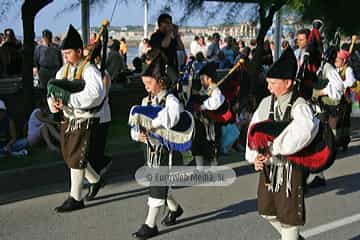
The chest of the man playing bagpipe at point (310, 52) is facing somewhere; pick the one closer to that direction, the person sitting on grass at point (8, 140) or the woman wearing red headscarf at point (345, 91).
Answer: the person sitting on grass

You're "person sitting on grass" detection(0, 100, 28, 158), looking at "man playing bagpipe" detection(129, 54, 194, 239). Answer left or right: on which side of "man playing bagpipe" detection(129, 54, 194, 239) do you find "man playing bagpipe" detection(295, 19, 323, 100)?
left

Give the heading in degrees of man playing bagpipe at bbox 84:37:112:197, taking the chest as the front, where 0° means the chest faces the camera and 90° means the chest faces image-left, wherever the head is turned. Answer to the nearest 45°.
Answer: approximately 45°

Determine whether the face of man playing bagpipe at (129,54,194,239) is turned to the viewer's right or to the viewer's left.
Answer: to the viewer's left

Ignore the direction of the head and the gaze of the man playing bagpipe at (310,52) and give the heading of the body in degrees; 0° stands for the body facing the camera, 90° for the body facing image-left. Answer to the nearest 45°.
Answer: approximately 45°

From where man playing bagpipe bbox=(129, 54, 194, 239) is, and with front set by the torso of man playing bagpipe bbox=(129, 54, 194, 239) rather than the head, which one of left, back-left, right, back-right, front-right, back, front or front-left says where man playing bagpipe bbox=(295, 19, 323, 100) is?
back

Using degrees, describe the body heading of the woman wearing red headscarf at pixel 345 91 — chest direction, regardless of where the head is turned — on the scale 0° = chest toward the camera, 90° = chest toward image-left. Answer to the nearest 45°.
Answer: approximately 45°

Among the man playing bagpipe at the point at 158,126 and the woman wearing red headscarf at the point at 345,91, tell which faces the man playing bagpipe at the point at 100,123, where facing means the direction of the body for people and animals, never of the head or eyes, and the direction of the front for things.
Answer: the woman wearing red headscarf at the point at 345,91

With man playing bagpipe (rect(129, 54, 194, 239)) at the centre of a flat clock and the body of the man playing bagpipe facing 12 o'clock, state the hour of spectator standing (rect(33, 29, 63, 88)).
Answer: The spectator standing is roughly at 4 o'clock from the man playing bagpipe.

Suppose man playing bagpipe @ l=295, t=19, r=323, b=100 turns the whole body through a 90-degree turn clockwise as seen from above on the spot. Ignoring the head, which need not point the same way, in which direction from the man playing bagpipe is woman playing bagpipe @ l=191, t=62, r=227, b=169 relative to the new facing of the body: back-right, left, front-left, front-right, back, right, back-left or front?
front-left

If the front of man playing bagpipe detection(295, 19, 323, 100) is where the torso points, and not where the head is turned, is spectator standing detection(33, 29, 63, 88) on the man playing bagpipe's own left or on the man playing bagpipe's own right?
on the man playing bagpipe's own right
